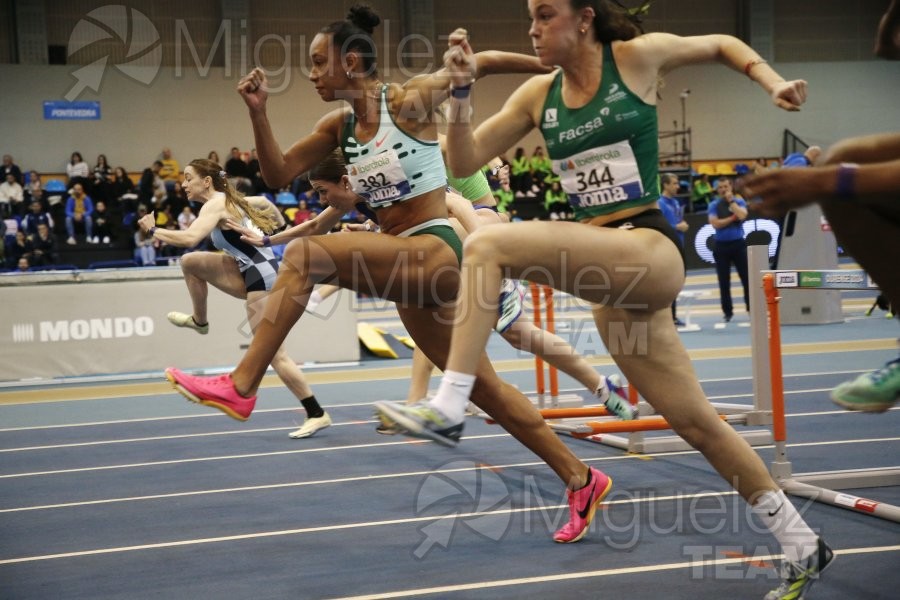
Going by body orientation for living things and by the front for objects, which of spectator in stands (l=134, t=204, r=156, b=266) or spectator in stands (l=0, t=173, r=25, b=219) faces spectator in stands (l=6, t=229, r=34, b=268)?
spectator in stands (l=0, t=173, r=25, b=219)

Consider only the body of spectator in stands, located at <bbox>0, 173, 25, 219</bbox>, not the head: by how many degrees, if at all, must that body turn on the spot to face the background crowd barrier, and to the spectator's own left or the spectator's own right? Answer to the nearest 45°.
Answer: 0° — they already face it

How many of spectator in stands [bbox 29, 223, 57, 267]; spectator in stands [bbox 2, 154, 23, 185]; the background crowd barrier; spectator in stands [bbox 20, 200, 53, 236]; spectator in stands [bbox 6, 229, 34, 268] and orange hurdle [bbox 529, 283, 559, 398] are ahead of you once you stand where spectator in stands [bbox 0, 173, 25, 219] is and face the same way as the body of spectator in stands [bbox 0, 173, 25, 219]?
5

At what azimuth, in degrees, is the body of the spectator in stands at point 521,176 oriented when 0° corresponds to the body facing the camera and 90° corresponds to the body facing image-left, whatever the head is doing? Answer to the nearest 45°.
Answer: approximately 0°

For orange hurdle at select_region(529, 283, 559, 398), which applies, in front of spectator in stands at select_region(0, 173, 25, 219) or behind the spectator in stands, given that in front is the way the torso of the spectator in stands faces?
in front

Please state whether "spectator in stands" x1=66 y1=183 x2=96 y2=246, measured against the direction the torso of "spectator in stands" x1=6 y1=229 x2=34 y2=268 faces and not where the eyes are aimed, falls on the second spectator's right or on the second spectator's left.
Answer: on the second spectator's left

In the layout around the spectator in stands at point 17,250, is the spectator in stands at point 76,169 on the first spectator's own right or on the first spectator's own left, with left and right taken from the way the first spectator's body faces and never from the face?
on the first spectator's own left

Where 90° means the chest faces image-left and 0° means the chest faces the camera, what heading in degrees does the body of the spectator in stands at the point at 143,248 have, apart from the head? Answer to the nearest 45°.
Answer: approximately 315°

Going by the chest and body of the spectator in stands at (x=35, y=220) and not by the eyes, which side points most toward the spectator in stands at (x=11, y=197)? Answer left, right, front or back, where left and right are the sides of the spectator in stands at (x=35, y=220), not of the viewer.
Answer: back

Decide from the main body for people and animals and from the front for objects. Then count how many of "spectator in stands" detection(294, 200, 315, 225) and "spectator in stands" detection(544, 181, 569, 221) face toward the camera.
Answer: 2

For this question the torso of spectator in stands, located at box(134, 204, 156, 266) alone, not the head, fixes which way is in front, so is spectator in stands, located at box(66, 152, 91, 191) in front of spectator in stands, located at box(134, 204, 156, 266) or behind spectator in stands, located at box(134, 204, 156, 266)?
behind
